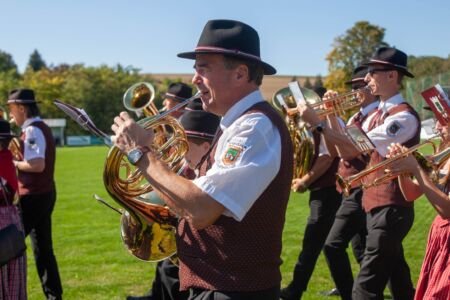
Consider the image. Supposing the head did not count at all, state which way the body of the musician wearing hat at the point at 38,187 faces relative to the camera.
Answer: to the viewer's left

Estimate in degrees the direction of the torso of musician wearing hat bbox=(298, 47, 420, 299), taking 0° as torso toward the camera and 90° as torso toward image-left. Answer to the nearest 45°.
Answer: approximately 90°

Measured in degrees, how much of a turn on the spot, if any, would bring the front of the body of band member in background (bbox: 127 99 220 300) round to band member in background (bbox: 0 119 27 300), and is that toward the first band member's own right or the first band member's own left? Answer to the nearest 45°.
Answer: approximately 45° to the first band member's own right

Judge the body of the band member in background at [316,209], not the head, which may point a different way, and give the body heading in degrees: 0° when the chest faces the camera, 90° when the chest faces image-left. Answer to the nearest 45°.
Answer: approximately 90°

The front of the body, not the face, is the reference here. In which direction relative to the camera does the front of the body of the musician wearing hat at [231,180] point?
to the viewer's left

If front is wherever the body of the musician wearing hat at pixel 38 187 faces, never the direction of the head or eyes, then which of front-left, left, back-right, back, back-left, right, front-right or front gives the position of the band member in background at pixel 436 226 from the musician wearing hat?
back-left

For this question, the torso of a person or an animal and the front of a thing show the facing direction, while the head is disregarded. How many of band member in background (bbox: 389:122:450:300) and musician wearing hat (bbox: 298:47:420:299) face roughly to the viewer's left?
2

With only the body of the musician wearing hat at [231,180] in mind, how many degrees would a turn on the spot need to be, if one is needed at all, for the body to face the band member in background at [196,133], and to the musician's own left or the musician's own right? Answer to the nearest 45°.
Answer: approximately 90° to the musician's own right

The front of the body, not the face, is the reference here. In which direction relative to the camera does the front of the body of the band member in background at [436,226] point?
to the viewer's left

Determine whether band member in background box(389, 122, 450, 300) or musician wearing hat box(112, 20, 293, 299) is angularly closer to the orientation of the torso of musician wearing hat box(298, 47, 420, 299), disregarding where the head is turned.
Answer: the musician wearing hat

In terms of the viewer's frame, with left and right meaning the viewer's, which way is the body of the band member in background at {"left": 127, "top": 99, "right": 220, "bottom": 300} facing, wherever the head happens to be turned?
facing to the left of the viewer
